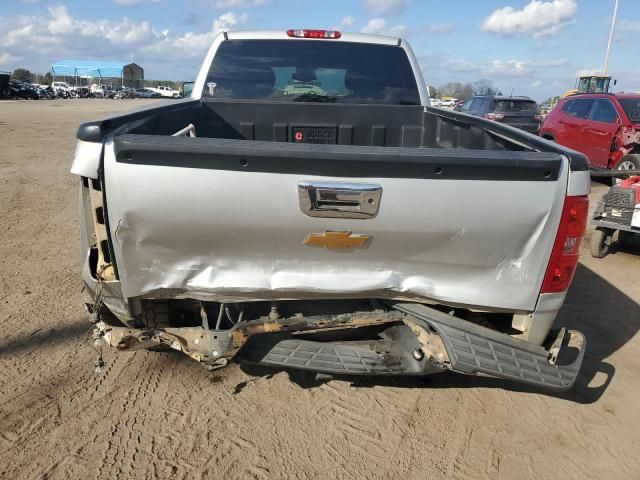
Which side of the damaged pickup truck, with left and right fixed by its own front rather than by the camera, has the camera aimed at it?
back

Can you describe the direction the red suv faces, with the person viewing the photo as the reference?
facing the viewer and to the right of the viewer

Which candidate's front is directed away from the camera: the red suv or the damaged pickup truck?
the damaged pickup truck

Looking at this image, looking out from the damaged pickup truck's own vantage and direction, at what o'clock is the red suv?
The red suv is roughly at 1 o'clock from the damaged pickup truck.

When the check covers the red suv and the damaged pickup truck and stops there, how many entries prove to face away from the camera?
1

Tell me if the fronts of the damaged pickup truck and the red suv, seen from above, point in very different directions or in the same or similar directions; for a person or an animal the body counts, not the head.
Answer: very different directions

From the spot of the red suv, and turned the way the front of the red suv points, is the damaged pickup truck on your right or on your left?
on your right
